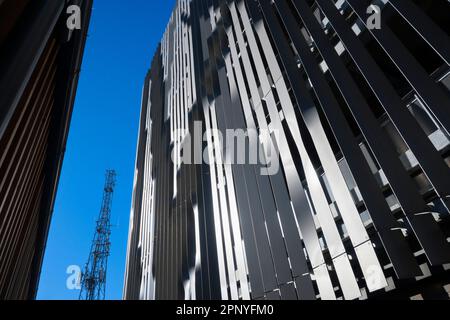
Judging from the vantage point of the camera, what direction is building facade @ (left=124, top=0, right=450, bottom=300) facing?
facing the viewer and to the left of the viewer

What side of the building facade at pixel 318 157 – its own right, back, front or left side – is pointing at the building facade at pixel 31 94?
front
